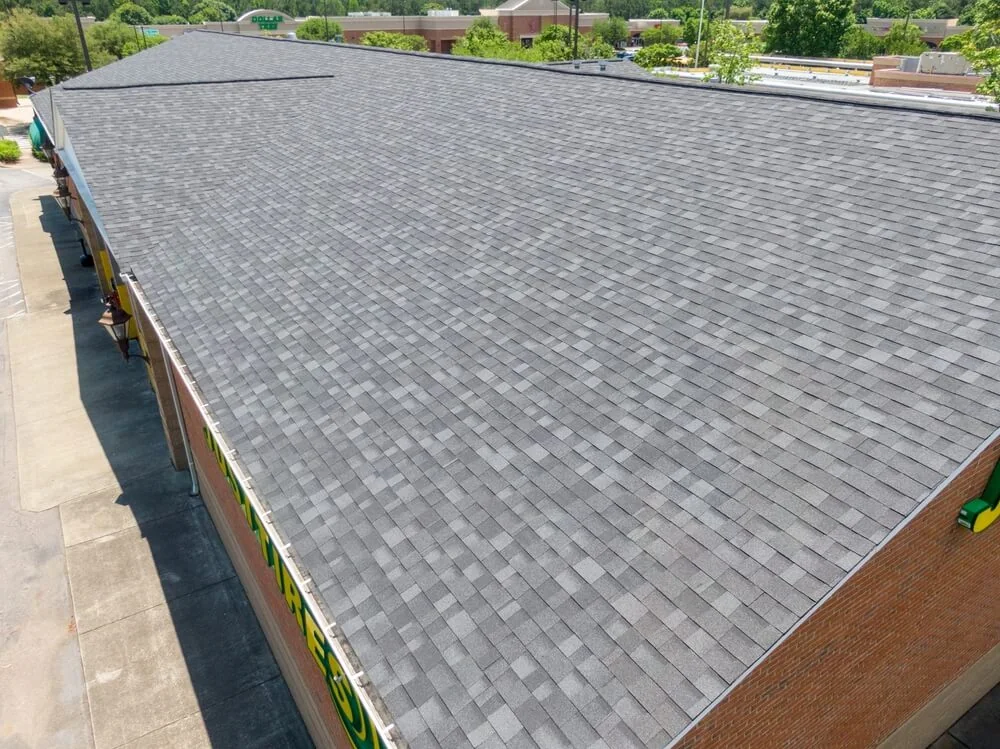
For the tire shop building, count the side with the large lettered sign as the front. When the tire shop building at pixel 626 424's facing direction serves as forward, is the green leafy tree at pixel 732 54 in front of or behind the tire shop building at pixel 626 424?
behind

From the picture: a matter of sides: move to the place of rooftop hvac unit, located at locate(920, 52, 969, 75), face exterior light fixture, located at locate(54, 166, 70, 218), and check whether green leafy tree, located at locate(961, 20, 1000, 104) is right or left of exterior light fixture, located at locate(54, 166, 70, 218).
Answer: left

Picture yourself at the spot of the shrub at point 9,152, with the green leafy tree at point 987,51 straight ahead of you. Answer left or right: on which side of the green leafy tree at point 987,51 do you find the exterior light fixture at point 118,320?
right

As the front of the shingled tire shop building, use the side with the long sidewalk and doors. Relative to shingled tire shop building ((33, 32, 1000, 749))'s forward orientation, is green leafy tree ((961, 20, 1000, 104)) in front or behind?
behind

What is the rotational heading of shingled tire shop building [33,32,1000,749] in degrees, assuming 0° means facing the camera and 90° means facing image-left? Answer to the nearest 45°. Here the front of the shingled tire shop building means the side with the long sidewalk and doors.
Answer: approximately 45°
